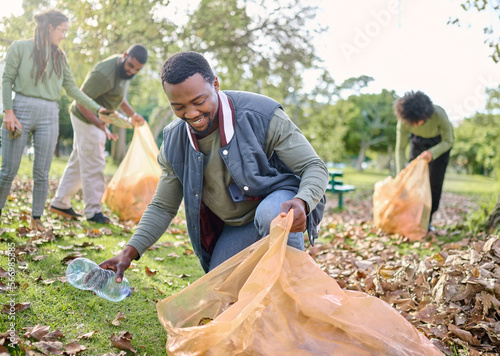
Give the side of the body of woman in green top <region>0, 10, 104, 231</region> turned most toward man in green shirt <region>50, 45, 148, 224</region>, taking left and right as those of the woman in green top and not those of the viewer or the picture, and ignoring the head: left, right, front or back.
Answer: left

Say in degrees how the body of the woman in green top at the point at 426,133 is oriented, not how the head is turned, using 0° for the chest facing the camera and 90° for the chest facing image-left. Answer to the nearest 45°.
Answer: approximately 45°

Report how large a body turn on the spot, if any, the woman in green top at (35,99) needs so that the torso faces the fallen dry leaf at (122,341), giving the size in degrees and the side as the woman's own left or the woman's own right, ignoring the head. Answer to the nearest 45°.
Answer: approximately 45° to the woman's own right

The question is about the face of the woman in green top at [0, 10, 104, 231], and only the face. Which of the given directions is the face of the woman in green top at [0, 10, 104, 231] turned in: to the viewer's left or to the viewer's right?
to the viewer's right

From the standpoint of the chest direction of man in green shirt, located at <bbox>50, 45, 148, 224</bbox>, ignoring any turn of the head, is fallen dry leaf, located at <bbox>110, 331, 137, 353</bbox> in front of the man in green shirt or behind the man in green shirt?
in front

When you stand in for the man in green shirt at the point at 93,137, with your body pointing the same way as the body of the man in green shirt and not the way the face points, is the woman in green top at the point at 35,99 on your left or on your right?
on your right

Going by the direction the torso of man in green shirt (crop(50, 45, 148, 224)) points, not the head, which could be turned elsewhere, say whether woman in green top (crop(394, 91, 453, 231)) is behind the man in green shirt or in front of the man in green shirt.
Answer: in front
